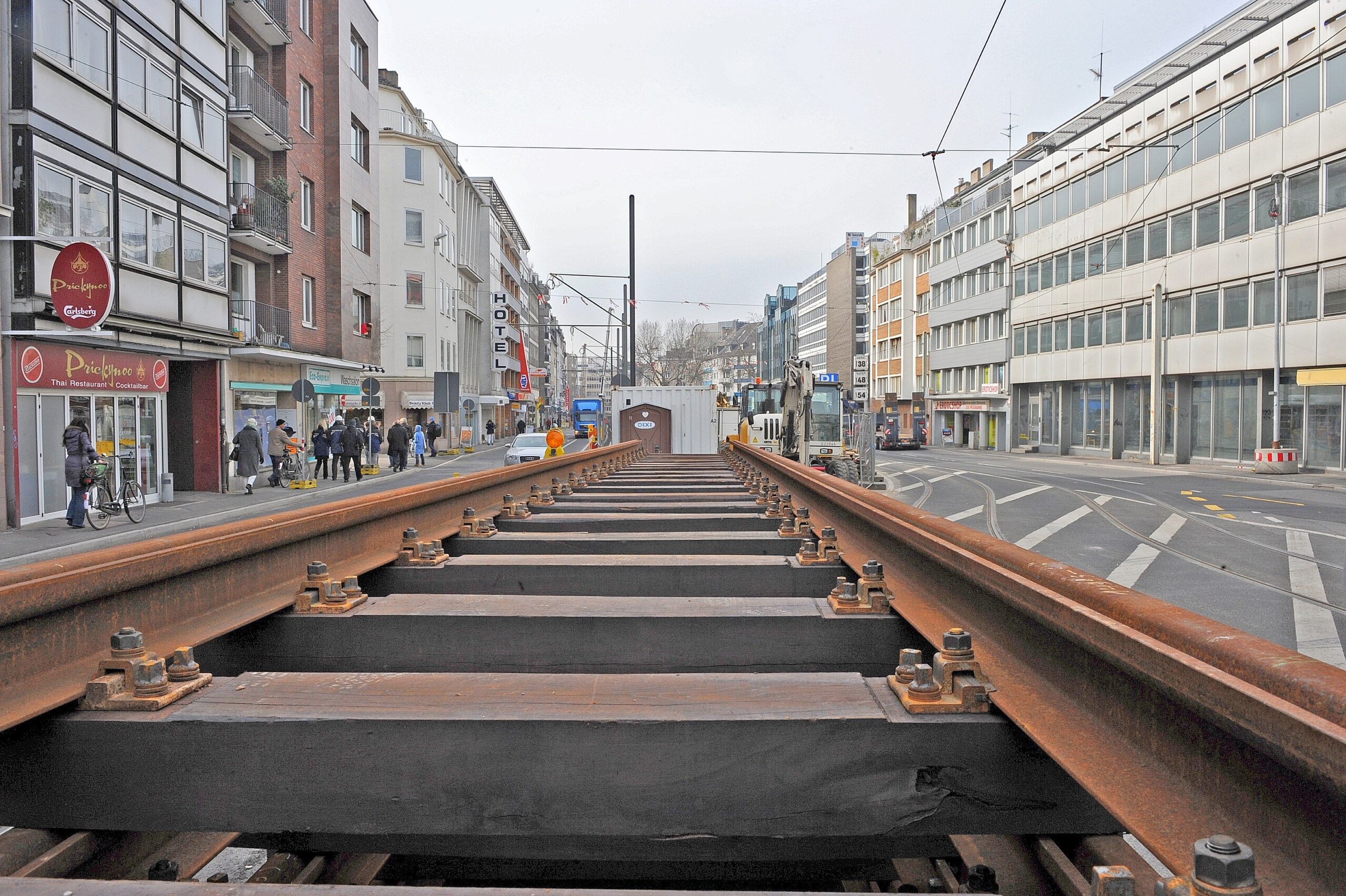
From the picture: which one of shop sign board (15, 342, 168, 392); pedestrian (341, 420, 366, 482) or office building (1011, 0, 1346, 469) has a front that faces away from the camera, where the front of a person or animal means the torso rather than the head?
the pedestrian

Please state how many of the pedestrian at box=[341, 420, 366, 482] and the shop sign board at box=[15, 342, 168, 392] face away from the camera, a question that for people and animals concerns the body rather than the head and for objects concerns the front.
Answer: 1

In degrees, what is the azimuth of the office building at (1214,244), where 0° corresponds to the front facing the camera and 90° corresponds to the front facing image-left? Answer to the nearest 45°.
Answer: approximately 45°

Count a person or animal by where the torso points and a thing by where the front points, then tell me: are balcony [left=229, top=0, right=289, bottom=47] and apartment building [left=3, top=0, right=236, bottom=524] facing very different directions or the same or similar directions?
same or similar directions

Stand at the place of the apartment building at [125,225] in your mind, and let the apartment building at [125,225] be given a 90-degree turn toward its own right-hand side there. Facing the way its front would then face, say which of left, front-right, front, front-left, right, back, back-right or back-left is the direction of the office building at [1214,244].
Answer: back-left

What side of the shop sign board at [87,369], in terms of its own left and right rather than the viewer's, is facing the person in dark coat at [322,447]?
left

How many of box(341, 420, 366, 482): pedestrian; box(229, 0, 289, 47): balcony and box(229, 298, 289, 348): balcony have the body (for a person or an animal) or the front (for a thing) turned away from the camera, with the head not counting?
1

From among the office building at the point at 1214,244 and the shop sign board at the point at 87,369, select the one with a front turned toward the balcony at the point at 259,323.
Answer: the office building

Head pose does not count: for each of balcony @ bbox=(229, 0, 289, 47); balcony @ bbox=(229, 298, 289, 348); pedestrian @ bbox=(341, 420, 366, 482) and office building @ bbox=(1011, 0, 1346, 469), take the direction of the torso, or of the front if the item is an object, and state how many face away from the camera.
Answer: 1

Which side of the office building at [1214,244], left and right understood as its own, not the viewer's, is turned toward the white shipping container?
front

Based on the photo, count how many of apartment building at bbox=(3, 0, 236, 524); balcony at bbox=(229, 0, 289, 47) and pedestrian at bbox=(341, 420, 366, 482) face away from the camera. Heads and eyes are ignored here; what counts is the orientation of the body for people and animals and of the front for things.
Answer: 1

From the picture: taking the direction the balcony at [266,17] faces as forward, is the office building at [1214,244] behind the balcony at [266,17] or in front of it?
in front

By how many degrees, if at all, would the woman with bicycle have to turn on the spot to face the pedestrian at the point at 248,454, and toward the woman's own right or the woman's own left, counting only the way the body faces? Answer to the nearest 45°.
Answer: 0° — they already face them

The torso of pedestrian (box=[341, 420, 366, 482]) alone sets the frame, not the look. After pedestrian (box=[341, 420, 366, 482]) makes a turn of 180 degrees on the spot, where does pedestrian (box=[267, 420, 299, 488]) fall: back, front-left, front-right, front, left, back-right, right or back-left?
front-right

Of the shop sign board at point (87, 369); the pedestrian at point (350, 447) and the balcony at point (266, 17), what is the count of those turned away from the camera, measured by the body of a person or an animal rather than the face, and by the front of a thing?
1

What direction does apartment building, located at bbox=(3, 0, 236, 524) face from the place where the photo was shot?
facing the viewer and to the right of the viewer
